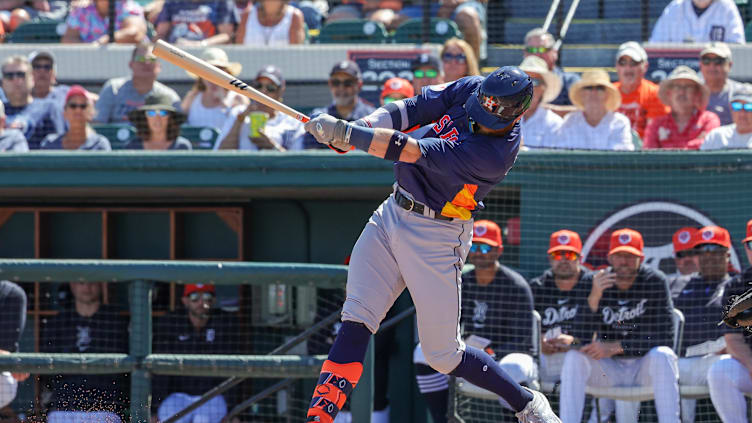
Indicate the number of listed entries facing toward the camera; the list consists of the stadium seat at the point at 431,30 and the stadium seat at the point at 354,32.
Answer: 2

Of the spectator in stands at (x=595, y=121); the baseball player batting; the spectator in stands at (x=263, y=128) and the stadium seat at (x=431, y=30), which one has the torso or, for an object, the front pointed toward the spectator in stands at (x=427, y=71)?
the stadium seat

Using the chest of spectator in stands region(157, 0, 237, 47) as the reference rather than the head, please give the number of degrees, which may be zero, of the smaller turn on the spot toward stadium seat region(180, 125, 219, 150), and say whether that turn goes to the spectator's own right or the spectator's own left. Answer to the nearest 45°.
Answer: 0° — they already face it

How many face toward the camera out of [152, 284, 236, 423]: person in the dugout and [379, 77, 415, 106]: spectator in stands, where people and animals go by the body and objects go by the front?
2

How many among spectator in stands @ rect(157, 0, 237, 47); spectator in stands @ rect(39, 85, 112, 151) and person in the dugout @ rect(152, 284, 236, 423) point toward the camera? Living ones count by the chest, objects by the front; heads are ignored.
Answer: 3

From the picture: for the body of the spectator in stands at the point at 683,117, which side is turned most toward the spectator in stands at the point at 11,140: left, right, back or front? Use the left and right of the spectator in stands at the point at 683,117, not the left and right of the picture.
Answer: right

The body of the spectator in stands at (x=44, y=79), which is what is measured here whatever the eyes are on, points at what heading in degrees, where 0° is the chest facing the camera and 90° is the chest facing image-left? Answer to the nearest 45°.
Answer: approximately 0°

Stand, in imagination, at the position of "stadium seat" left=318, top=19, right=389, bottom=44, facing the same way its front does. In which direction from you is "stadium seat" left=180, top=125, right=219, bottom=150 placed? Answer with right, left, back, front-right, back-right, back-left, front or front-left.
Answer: front-right
